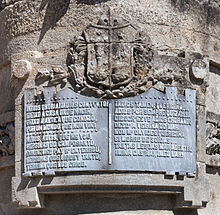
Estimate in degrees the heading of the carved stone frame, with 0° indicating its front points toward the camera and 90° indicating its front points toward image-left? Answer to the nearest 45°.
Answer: approximately 0°

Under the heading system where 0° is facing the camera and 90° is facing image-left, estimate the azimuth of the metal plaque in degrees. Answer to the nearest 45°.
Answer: approximately 0°
